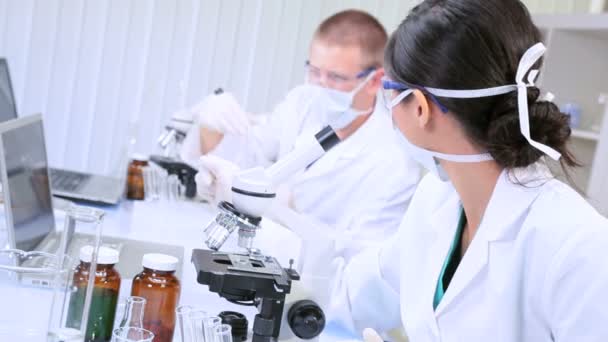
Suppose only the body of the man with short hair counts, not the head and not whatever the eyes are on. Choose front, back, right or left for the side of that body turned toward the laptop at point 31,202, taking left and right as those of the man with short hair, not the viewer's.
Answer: front

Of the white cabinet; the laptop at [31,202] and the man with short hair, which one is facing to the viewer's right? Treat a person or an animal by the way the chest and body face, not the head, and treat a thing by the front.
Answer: the laptop

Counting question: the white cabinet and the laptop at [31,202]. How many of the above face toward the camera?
1

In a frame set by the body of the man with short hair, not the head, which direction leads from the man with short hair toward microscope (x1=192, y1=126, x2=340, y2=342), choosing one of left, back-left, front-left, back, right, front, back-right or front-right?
front-left

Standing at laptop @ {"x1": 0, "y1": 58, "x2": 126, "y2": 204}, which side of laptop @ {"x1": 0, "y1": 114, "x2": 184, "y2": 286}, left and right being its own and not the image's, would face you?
left

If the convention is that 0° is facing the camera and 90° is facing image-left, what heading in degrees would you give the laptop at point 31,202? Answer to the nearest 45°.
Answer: approximately 270°

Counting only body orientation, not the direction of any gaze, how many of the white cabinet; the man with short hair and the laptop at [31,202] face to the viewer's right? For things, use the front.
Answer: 1

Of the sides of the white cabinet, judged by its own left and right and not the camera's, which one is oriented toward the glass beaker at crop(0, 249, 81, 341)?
front

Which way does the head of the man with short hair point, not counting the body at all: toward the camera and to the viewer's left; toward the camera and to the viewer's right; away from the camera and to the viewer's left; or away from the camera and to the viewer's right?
toward the camera and to the viewer's left

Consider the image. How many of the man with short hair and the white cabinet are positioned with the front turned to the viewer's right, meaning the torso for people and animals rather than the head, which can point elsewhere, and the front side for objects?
0

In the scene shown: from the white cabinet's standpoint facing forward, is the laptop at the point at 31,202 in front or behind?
in front

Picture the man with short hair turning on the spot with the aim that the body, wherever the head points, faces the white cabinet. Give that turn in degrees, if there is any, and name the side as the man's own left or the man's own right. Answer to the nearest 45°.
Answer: approximately 180°

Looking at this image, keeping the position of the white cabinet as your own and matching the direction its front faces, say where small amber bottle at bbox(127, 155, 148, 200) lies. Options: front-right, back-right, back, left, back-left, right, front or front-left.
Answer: front-right

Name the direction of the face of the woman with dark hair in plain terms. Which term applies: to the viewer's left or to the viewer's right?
to the viewer's left

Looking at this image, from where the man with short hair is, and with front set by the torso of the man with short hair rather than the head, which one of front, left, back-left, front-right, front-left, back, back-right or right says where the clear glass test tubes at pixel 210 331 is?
front-left

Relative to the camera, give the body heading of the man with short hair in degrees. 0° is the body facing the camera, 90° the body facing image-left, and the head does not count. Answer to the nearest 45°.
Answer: approximately 45°
